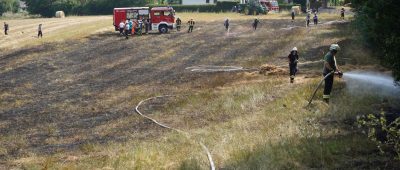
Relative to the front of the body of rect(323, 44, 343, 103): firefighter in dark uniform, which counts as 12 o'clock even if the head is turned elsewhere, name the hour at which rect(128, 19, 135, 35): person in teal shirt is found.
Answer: The person in teal shirt is roughly at 8 o'clock from the firefighter in dark uniform.

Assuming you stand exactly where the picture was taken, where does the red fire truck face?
facing to the right of the viewer

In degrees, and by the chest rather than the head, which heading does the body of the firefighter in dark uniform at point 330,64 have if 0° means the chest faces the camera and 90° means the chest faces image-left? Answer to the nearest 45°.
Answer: approximately 270°

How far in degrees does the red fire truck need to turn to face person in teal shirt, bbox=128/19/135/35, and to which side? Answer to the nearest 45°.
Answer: approximately 135° to its right

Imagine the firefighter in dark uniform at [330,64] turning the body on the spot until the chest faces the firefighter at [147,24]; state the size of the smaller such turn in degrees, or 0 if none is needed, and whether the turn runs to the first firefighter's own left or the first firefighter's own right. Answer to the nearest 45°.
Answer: approximately 135° to the first firefighter's own left

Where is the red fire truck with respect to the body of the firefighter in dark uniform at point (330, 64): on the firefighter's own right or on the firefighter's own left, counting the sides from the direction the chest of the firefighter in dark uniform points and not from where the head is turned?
on the firefighter's own left

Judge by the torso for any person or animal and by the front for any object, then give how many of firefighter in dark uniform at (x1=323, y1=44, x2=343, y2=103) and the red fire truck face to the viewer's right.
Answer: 2

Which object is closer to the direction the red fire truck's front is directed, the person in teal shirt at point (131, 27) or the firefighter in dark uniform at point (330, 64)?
the firefighter in dark uniform

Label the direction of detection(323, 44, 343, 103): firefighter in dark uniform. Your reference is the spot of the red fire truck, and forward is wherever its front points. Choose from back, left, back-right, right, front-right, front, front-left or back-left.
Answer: right
